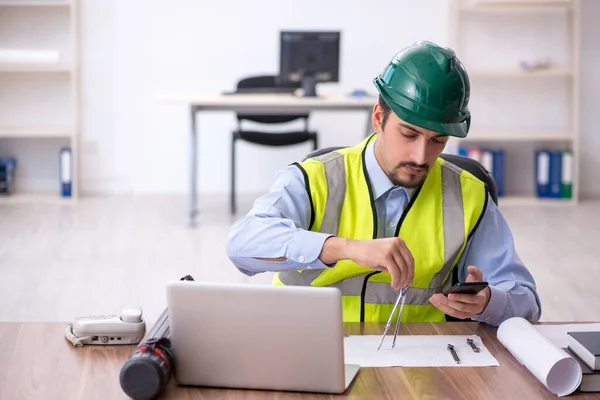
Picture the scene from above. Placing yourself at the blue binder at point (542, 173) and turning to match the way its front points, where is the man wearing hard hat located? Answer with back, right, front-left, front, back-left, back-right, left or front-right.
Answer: front

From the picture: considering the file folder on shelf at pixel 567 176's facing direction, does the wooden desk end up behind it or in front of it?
in front

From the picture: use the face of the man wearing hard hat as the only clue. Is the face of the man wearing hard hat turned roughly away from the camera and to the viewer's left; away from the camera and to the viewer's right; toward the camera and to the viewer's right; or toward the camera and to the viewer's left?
toward the camera and to the viewer's right

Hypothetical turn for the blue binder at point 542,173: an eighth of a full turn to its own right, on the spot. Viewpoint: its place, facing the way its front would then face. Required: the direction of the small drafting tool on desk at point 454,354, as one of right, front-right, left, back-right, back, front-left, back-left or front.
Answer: front-left

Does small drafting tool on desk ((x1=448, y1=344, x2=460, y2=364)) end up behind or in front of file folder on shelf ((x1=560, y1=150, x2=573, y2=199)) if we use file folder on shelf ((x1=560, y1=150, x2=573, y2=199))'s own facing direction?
in front

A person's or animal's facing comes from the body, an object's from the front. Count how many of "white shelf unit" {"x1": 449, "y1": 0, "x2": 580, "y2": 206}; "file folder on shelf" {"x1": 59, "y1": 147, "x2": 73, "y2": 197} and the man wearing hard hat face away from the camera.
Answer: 0

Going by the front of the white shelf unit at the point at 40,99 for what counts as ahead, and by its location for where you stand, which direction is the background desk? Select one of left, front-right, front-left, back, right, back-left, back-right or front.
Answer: front-left

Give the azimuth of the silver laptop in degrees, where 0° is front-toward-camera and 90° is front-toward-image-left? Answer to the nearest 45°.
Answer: approximately 180°

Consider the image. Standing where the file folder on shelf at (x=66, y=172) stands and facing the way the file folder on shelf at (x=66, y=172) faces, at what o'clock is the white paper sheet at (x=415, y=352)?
The white paper sheet is roughly at 12 o'clock from the file folder on shelf.

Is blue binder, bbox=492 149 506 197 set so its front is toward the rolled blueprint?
yes

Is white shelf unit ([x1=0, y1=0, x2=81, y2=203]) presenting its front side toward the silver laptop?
yes

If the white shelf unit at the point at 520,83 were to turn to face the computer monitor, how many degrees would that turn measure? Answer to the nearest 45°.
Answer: approximately 45° to its right

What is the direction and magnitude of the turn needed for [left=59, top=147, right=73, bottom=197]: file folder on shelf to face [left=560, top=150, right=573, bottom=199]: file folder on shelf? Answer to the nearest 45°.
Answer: approximately 90° to its left
